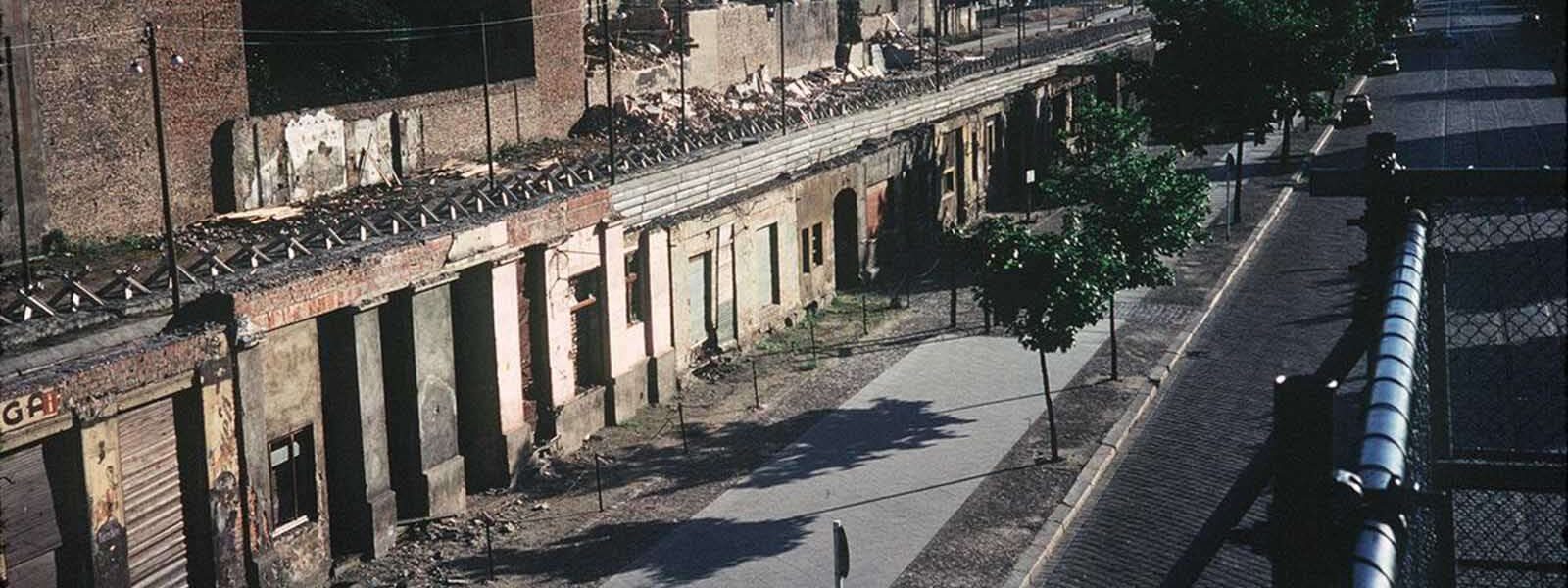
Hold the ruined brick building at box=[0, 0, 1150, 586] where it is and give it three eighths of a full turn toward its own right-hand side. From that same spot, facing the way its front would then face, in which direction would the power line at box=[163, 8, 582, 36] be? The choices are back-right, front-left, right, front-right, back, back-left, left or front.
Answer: right

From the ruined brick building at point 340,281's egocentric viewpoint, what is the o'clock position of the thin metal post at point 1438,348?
The thin metal post is roughly at 1 o'clock from the ruined brick building.

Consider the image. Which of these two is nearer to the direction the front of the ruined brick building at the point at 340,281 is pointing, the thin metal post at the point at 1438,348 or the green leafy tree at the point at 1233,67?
the thin metal post

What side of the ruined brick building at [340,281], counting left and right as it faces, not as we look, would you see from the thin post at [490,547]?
front

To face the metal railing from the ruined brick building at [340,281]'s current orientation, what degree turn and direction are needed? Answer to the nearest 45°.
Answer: approximately 45° to its right

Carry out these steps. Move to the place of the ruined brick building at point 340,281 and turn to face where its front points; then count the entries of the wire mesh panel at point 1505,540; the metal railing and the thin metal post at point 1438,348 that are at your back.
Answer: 0

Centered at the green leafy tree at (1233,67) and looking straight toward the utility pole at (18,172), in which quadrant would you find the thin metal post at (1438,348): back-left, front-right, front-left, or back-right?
front-left

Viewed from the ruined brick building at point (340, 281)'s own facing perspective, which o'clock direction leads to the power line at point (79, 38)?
The power line is roughly at 6 o'clock from the ruined brick building.

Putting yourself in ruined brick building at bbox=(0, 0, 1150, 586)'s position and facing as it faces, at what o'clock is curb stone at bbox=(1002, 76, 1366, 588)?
The curb stone is roughly at 11 o'clock from the ruined brick building.

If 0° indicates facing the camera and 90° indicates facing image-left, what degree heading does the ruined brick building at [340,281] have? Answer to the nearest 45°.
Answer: approximately 315°

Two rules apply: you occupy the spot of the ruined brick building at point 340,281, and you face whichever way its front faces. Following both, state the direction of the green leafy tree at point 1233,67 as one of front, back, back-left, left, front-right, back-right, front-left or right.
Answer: left

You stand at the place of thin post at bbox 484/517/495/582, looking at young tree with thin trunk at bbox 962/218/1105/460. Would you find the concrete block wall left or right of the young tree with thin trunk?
left
